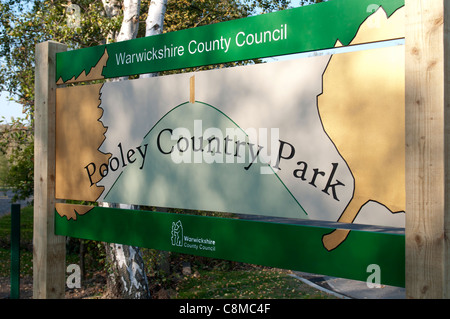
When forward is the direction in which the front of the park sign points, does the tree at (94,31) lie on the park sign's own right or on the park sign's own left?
on the park sign's own right

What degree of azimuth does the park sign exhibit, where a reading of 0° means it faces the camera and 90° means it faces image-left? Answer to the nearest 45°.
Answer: approximately 45°
